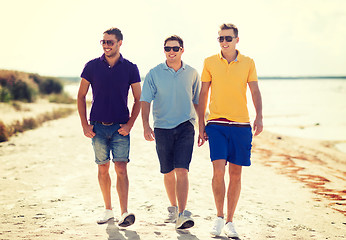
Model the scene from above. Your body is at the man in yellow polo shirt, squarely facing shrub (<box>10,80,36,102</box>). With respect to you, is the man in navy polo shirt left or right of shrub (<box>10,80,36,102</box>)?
left

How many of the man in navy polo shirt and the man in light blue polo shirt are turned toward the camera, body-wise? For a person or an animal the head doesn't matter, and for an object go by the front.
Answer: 2

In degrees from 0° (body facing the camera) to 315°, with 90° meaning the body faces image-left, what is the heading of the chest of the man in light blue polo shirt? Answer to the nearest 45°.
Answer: approximately 0°

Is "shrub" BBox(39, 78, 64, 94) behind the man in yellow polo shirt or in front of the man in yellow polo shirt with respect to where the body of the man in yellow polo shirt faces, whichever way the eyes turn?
behind

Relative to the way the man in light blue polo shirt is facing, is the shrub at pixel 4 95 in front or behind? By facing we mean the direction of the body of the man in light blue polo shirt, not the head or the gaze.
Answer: behind
